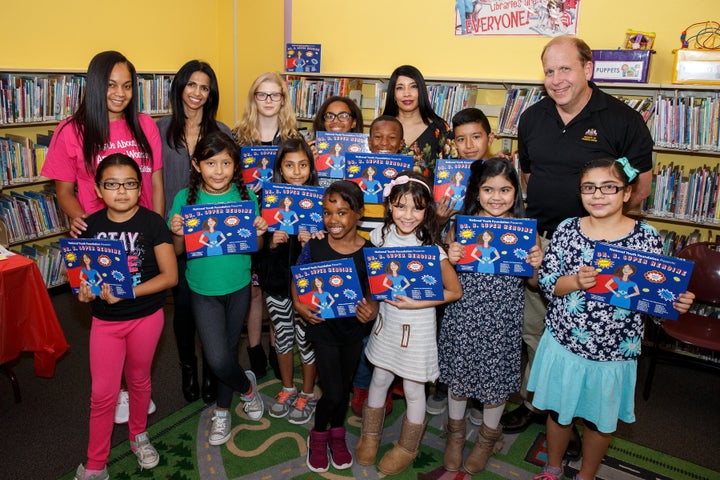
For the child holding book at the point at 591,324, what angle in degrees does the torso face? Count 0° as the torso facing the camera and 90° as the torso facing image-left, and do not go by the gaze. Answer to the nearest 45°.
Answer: approximately 0°

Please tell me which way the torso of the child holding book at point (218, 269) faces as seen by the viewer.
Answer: toward the camera

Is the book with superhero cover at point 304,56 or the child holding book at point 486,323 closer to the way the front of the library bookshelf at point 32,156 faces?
the child holding book

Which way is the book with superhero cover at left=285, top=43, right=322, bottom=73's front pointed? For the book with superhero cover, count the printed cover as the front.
toward the camera

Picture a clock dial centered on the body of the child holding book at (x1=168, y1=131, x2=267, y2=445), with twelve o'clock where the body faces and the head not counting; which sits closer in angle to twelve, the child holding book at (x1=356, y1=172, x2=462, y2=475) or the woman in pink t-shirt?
the child holding book

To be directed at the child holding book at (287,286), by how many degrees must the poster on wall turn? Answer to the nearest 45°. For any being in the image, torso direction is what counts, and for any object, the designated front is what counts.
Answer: approximately 45° to its right

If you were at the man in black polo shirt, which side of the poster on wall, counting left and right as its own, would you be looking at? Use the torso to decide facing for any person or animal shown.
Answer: front
